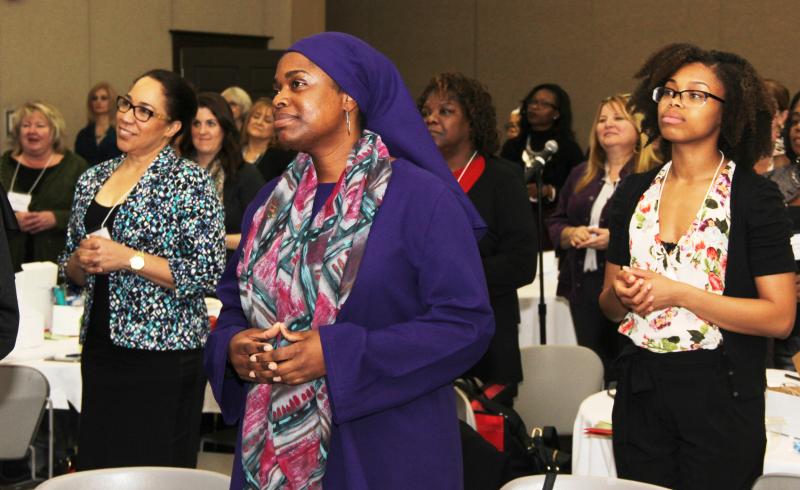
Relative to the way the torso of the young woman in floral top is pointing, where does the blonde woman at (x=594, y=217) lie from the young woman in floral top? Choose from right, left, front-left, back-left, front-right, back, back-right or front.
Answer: back-right

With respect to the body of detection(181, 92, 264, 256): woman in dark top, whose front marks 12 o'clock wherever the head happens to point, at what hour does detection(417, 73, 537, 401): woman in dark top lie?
detection(417, 73, 537, 401): woman in dark top is roughly at 9 o'clock from detection(181, 92, 264, 256): woman in dark top.

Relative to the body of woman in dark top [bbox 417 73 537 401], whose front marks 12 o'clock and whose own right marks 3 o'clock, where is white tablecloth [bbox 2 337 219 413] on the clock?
The white tablecloth is roughly at 1 o'clock from the woman in dark top.

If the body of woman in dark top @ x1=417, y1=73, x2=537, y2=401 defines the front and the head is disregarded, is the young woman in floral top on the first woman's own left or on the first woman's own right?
on the first woman's own left

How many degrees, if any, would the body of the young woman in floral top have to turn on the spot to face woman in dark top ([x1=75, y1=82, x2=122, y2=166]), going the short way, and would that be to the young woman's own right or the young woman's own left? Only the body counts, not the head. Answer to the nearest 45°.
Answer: approximately 90° to the young woman's own right

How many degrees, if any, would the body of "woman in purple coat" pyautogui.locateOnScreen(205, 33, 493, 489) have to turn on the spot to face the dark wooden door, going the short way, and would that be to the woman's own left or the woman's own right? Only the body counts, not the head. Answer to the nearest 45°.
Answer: approximately 135° to the woman's own right

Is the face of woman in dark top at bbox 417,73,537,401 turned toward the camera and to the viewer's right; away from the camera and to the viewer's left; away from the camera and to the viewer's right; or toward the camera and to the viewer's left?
toward the camera and to the viewer's left

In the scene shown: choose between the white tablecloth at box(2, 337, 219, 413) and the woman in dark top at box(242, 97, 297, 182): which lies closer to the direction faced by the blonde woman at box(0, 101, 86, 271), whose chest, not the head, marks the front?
the white tablecloth

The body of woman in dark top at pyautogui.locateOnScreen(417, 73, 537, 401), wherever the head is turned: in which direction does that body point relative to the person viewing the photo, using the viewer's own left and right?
facing the viewer and to the left of the viewer

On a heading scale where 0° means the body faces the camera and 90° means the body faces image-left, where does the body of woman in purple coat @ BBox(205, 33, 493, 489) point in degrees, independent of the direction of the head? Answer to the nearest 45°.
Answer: approximately 45°
